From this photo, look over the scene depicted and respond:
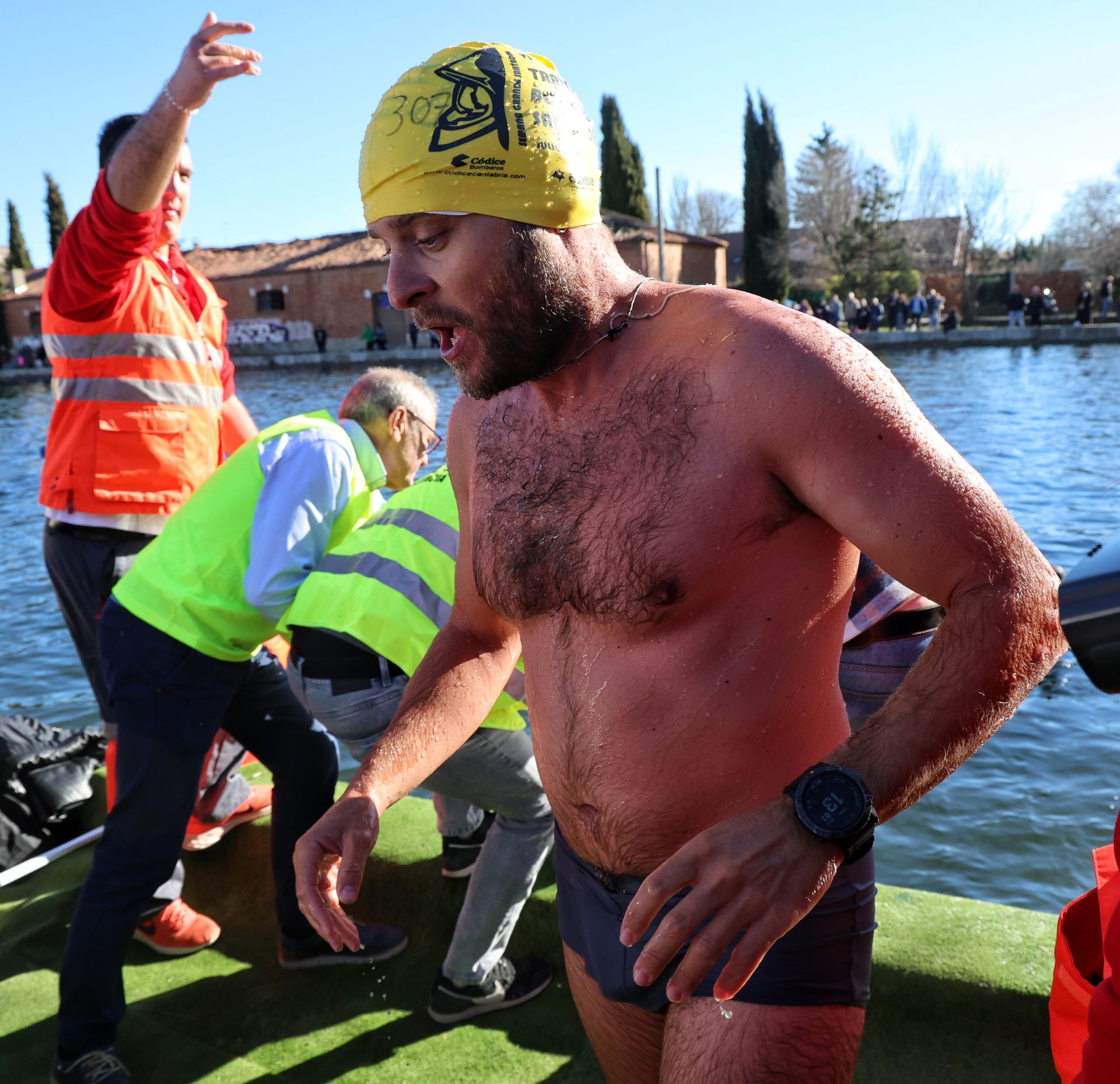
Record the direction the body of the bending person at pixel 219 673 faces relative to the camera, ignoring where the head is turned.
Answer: to the viewer's right

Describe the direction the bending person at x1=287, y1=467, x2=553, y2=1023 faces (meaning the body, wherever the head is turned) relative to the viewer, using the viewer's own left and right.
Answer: facing away from the viewer and to the right of the viewer

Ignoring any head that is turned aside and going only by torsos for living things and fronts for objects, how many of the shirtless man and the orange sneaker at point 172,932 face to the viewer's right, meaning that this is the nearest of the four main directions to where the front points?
1

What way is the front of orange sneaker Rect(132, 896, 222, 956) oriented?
to the viewer's right

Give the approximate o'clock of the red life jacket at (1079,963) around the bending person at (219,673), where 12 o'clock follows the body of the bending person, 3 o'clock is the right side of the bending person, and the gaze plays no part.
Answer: The red life jacket is roughly at 2 o'clock from the bending person.

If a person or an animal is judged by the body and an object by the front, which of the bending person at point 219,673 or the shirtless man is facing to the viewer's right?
the bending person

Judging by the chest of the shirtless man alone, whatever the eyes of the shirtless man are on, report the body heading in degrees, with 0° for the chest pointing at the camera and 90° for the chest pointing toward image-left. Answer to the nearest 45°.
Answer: approximately 45°

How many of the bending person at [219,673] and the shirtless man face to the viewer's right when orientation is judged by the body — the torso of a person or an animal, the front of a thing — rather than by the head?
1

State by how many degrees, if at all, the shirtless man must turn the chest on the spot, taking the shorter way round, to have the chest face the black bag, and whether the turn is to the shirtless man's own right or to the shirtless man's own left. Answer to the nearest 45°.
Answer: approximately 90° to the shirtless man's own right

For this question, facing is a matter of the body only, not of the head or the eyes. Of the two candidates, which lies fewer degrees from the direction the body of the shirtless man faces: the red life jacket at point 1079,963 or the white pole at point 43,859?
the white pole

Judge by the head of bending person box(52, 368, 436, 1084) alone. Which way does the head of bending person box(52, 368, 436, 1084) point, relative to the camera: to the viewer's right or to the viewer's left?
to the viewer's right
